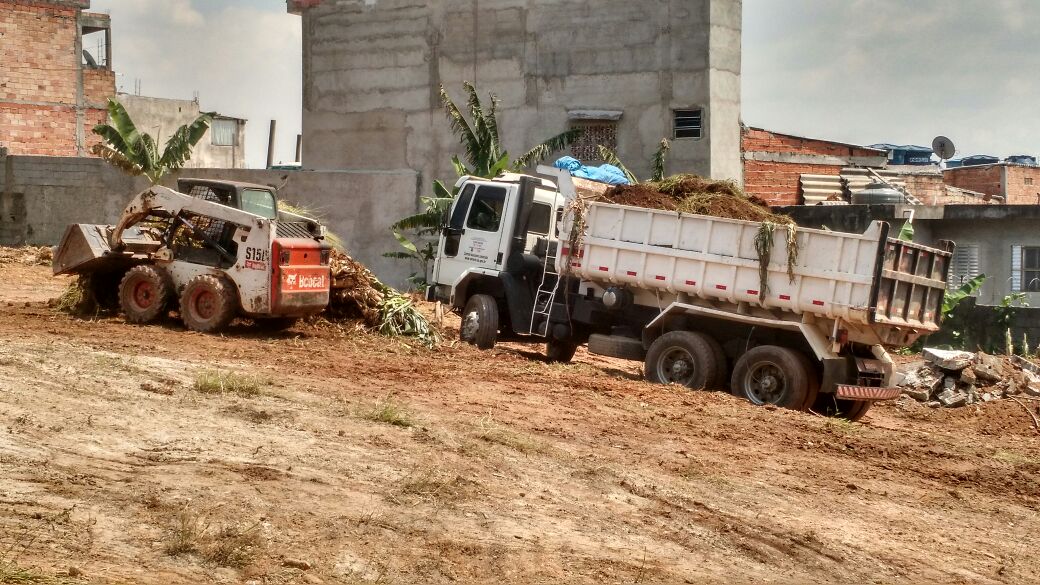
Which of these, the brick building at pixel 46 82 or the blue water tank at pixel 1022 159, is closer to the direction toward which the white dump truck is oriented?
the brick building

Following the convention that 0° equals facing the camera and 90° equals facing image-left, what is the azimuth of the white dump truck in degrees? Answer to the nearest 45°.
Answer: approximately 135°

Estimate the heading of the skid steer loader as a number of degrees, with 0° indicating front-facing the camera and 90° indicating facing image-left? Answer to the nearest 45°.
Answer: approximately 135°

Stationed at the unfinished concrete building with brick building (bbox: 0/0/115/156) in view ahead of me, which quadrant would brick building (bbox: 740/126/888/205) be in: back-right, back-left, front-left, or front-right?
back-right

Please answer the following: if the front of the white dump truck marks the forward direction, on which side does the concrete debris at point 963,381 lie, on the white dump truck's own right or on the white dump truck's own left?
on the white dump truck's own right
